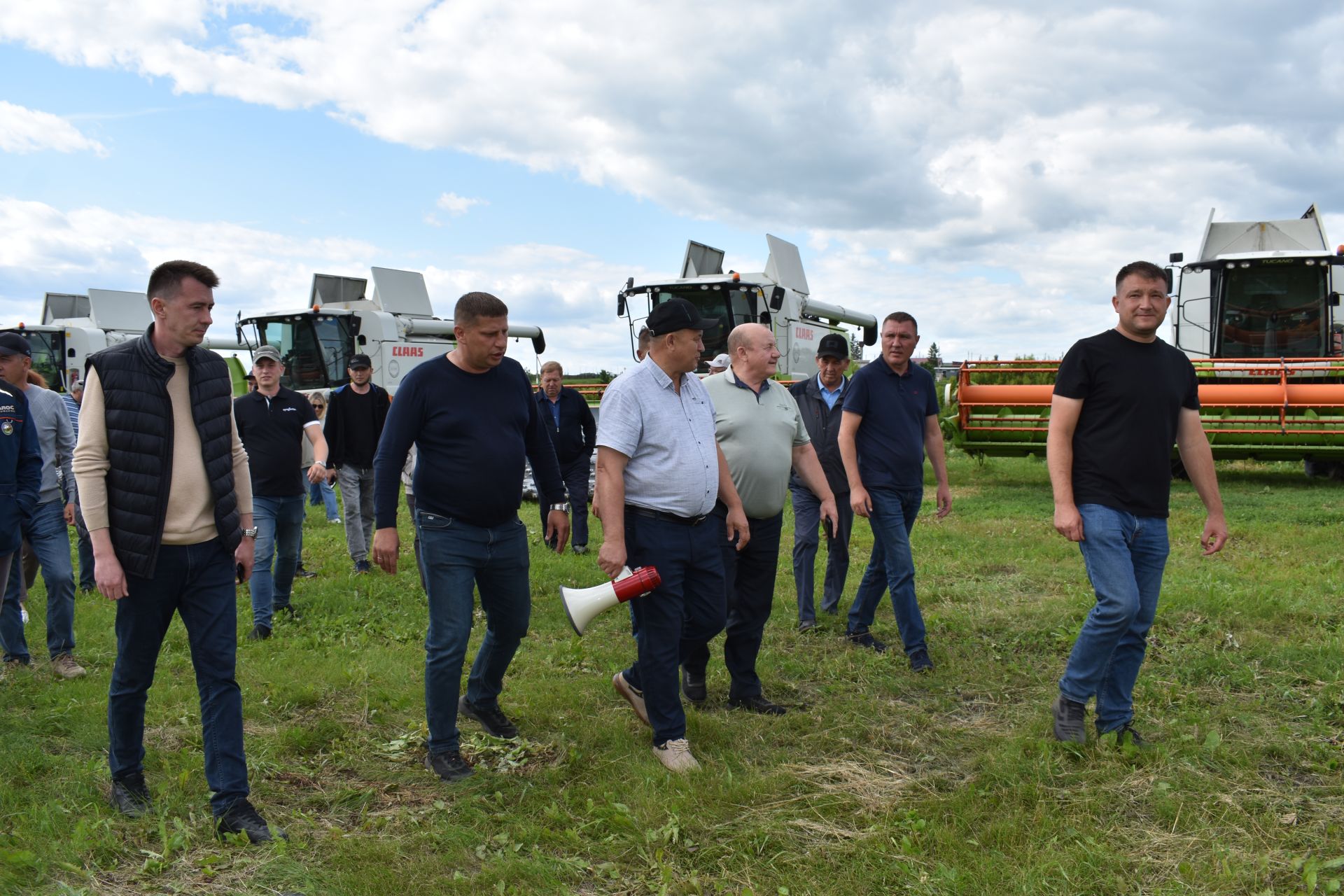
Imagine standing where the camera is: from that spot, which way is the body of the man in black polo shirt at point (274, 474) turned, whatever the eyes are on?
toward the camera

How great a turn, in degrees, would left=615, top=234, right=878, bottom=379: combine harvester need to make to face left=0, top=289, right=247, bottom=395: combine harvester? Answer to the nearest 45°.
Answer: approximately 45° to its right

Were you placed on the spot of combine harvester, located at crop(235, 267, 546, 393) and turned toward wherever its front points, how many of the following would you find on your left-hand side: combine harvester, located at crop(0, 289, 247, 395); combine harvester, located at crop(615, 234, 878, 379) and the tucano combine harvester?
2

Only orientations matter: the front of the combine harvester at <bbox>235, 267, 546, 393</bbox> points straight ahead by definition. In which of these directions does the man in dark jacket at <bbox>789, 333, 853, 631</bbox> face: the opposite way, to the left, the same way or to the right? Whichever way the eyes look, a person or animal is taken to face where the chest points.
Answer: the same way

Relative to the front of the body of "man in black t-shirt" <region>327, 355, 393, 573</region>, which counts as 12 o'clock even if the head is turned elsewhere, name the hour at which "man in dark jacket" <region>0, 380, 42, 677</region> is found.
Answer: The man in dark jacket is roughly at 1 o'clock from the man in black t-shirt.

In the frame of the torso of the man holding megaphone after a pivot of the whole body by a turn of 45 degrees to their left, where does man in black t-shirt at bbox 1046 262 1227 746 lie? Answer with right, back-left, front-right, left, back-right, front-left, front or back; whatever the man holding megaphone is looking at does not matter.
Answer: front

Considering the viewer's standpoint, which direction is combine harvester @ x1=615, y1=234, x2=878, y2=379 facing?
facing the viewer and to the left of the viewer

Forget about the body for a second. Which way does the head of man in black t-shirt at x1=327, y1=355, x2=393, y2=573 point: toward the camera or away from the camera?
toward the camera

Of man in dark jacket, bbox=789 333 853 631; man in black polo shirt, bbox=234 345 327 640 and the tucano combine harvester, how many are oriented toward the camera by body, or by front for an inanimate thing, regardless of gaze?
3

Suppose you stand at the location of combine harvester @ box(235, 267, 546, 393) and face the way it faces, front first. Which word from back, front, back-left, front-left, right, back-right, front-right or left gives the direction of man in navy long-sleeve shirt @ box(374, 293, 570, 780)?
front-left

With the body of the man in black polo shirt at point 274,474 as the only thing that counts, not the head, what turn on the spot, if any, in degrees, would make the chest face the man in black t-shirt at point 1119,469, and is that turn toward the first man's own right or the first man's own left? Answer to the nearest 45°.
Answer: approximately 45° to the first man's own left

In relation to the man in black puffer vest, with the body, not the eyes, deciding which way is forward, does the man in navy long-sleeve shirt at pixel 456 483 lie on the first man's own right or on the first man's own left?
on the first man's own left

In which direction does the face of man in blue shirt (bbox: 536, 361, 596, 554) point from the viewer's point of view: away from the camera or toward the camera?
toward the camera

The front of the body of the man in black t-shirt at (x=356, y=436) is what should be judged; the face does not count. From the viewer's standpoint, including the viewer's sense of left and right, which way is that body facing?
facing the viewer

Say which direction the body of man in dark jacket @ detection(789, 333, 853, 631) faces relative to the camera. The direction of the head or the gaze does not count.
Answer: toward the camera
